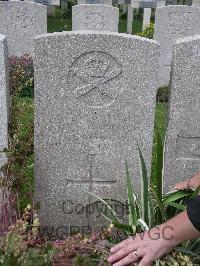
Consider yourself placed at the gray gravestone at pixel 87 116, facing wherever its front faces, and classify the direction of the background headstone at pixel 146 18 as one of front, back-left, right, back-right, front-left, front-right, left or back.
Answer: back

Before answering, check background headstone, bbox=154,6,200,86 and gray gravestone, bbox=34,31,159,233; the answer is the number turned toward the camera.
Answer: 2

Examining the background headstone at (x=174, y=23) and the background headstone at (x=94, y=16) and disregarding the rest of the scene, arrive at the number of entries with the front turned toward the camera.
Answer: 2

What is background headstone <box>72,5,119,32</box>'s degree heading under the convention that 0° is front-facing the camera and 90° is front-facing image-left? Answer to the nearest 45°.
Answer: approximately 0°

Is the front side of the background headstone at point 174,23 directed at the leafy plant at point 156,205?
yes

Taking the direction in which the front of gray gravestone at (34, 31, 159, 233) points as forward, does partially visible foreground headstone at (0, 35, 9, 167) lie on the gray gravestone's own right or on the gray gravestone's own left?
on the gray gravestone's own right

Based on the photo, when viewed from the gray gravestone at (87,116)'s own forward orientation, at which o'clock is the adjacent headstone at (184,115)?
The adjacent headstone is roughly at 8 o'clock from the gray gravestone.

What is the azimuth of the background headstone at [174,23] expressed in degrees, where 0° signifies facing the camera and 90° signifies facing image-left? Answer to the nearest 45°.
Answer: approximately 0°

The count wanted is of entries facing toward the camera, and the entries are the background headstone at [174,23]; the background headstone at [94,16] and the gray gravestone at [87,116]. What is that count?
3

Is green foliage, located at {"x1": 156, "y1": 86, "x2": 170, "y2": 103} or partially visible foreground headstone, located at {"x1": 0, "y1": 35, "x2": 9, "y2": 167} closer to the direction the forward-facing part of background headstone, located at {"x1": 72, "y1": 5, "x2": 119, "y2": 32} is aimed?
the partially visible foreground headstone
